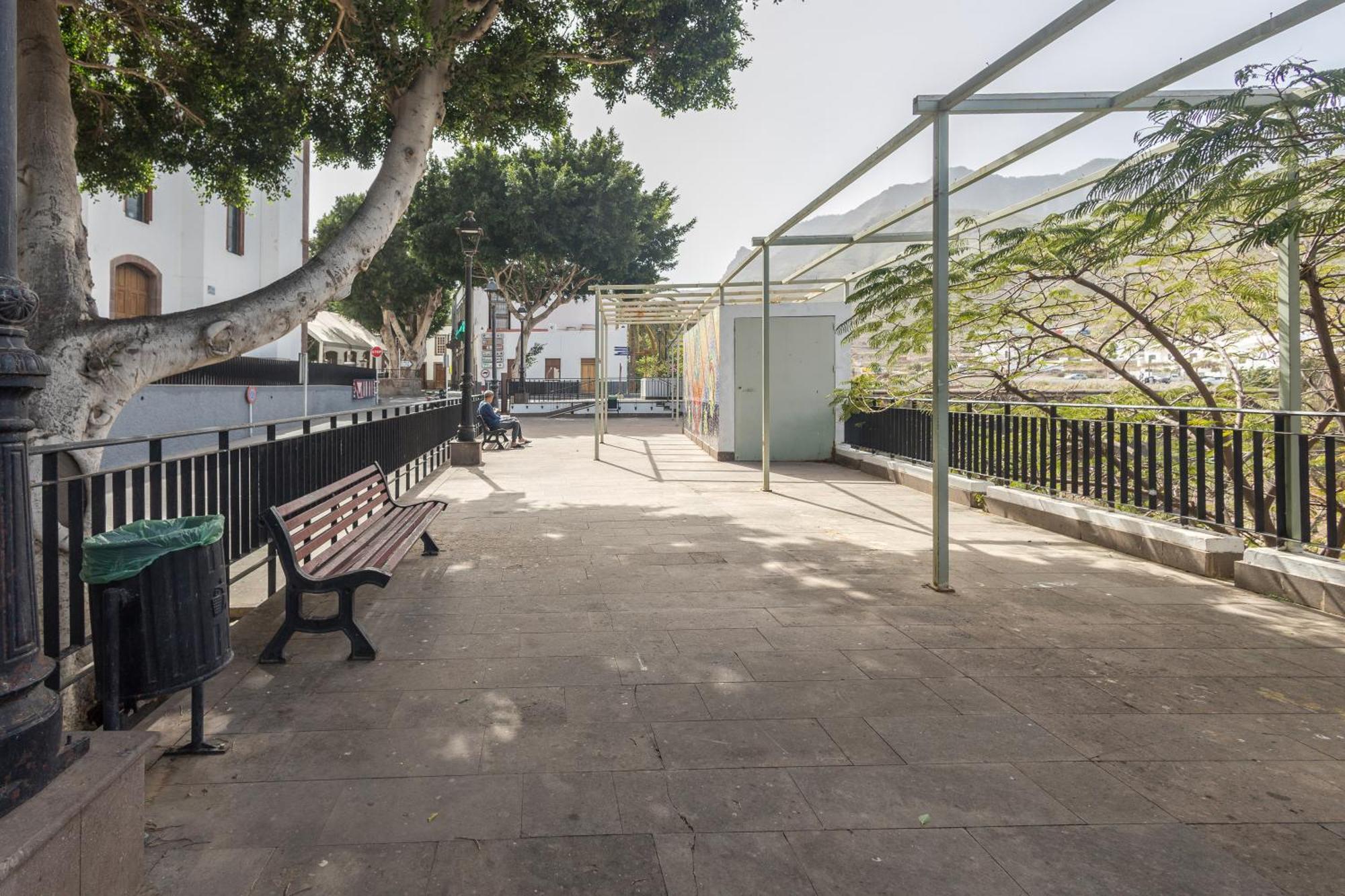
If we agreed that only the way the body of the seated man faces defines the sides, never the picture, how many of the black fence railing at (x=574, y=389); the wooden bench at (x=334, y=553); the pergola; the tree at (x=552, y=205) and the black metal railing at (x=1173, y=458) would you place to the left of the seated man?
2

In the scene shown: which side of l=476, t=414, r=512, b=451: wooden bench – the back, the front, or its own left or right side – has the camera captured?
right

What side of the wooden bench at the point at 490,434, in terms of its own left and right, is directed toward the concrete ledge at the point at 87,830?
right

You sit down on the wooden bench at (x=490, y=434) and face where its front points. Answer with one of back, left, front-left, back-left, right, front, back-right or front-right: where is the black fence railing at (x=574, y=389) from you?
left

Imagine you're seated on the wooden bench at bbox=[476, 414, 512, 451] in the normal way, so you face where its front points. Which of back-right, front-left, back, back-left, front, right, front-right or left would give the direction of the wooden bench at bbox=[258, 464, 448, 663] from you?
right

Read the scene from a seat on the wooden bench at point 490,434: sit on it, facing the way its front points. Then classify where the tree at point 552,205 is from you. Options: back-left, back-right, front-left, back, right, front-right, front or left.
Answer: left

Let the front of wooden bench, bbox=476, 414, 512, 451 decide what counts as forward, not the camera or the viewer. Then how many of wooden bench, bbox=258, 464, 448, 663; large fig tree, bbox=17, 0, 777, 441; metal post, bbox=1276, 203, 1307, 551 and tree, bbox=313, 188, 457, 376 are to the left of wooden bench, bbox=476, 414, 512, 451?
1

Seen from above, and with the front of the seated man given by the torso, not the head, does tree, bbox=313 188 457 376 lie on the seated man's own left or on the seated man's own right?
on the seated man's own left

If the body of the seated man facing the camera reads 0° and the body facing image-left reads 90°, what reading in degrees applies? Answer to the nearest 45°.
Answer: approximately 270°

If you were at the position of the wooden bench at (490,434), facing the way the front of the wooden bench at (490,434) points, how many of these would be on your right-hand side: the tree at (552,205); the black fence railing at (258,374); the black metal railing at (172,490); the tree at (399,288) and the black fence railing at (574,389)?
1

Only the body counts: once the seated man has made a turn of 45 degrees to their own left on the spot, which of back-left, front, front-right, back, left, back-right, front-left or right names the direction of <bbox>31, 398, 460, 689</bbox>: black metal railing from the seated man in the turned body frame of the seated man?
back-right

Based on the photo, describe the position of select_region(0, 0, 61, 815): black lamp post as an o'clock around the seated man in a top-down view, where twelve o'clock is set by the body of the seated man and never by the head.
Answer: The black lamp post is roughly at 3 o'clock from the seated man.

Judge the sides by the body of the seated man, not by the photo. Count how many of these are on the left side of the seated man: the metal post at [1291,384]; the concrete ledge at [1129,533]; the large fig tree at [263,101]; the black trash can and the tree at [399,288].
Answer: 1
